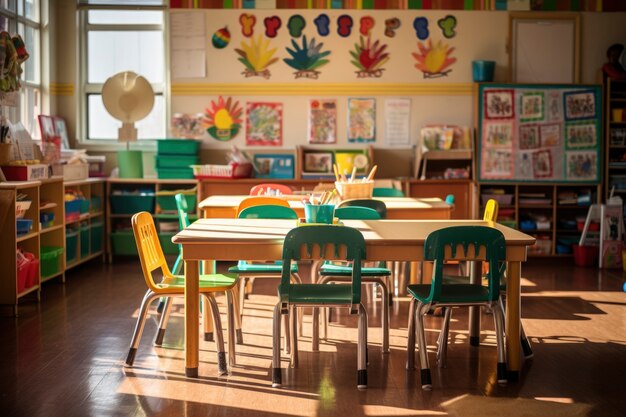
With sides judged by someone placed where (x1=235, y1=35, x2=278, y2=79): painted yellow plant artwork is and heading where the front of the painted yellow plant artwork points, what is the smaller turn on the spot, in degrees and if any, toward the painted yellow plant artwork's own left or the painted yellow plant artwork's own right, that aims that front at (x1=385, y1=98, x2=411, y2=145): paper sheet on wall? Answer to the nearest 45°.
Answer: approximately 90° to the painted yellow plant artwork's own left

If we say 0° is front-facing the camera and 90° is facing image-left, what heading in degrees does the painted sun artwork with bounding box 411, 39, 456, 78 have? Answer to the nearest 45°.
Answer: approximately 0°

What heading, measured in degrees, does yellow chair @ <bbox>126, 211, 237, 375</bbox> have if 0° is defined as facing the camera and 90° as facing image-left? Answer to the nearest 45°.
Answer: approximately 270°

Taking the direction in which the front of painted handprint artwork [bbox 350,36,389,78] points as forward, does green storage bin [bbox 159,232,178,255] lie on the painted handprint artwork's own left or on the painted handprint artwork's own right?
on the painted handprint artwork's own right

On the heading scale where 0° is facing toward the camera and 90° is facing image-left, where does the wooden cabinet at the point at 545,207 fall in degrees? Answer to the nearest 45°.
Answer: approximately 0°

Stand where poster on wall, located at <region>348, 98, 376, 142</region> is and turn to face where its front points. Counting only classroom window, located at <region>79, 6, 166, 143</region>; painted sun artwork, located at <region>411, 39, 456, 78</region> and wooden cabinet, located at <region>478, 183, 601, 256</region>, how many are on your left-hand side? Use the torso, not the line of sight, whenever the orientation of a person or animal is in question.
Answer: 2
